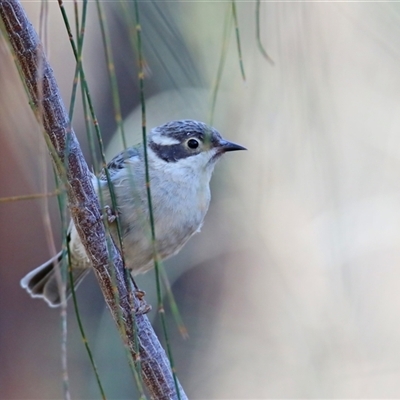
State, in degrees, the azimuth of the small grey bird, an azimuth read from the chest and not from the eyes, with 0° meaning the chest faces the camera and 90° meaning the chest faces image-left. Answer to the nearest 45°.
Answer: approximately 270°
